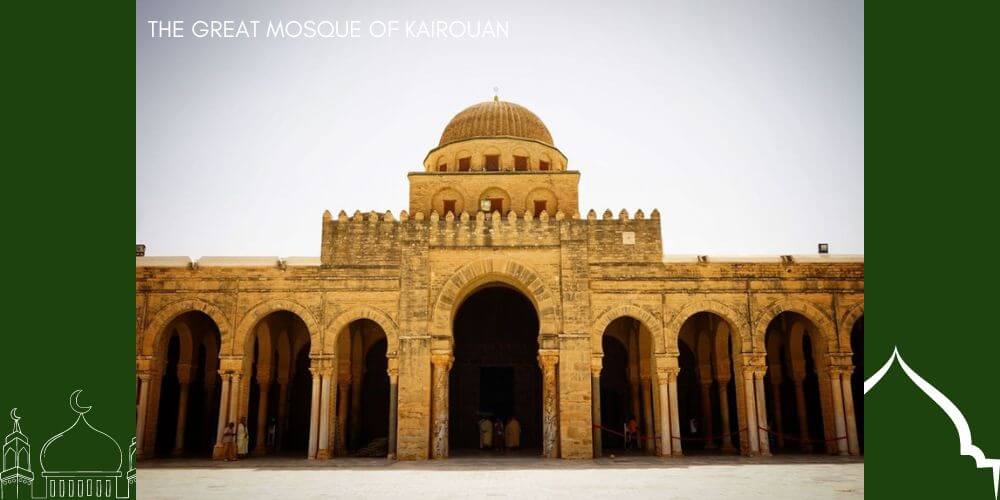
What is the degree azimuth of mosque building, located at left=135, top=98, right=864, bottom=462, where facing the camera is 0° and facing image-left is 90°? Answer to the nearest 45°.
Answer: approximately 0°
